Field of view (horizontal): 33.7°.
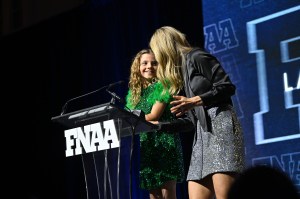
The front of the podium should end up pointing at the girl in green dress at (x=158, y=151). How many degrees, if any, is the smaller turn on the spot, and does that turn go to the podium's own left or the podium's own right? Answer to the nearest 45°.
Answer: approximately 180°

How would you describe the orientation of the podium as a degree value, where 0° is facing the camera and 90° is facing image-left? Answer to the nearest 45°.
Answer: approximately 45°
